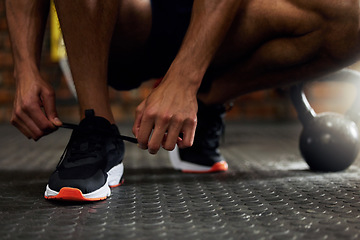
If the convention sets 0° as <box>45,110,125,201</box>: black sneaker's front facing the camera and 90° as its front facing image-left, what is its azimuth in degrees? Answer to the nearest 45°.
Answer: approximately 45°

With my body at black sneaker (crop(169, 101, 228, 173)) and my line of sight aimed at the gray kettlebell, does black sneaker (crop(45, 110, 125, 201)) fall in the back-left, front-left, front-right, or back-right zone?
back-right

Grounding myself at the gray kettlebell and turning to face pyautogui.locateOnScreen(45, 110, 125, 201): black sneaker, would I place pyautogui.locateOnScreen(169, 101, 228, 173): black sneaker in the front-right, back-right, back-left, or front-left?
front-right

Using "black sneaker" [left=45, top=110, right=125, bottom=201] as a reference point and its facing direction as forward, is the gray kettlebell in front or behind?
behind
